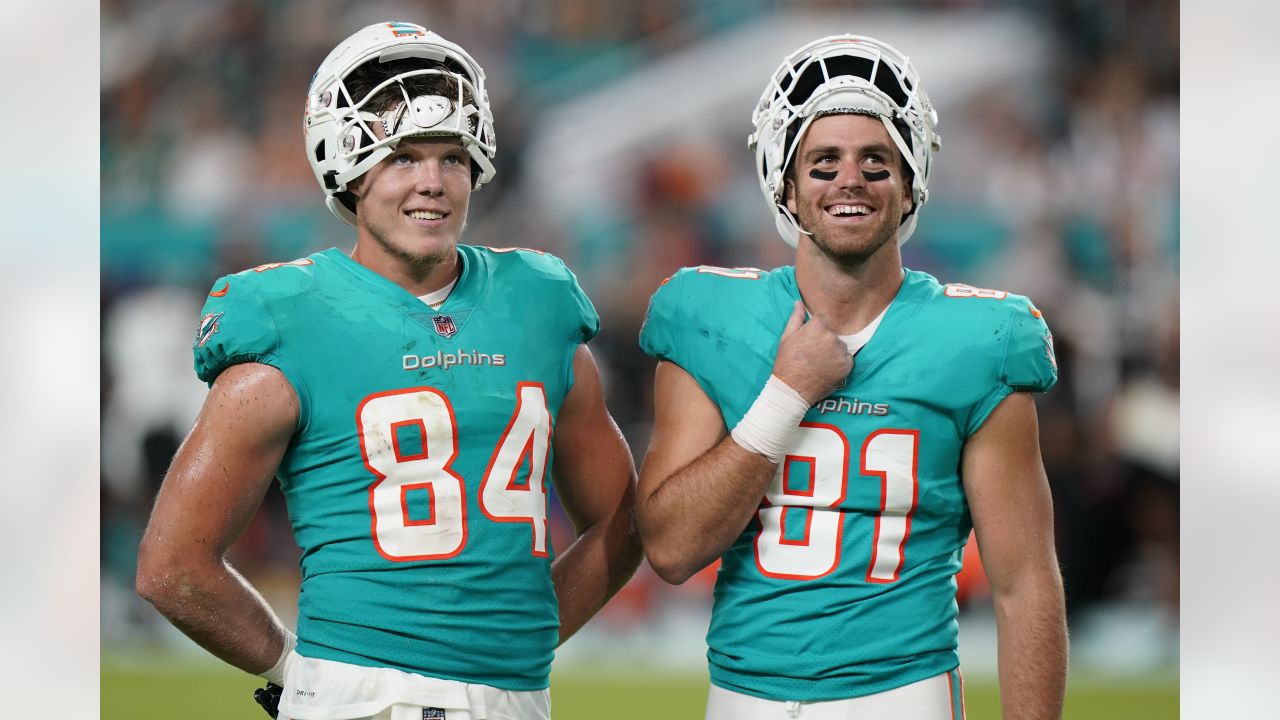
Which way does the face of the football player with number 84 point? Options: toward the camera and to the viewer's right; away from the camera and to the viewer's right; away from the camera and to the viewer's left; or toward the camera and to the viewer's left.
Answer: toward the camera and to the viewer's right

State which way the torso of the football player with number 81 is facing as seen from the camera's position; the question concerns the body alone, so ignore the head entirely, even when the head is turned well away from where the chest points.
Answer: toward the camera

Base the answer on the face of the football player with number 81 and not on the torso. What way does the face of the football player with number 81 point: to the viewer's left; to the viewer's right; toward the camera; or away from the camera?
toward the camera

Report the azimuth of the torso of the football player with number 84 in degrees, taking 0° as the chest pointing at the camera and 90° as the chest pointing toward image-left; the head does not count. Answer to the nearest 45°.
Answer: approximately 315°

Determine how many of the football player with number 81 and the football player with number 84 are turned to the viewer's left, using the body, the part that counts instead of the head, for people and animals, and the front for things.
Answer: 0
